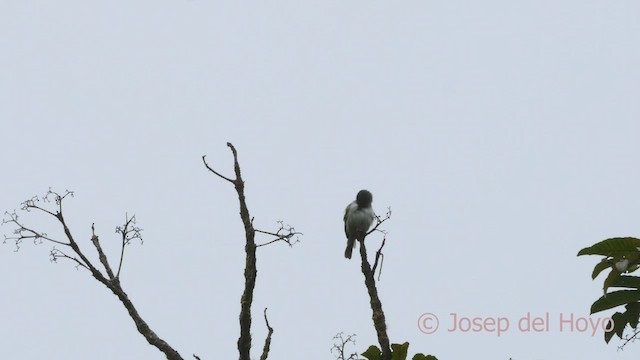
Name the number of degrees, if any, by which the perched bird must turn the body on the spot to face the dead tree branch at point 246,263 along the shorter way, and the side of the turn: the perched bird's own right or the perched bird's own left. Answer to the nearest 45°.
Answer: approximately 45° to the perched bird's own right
